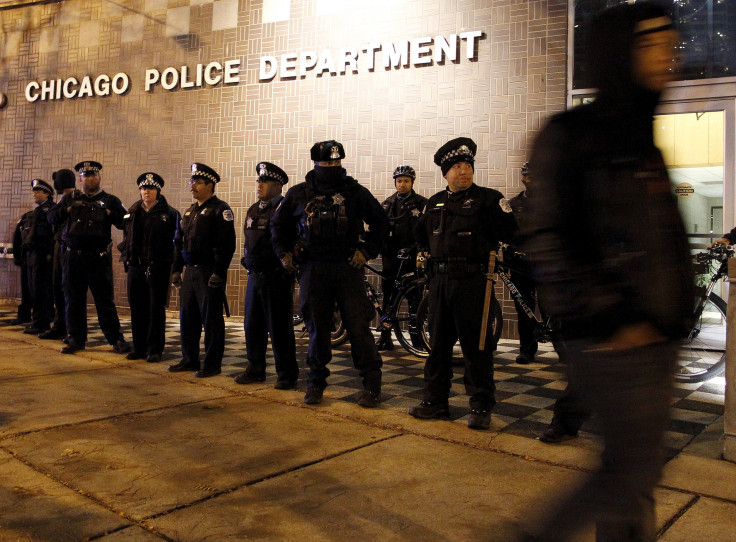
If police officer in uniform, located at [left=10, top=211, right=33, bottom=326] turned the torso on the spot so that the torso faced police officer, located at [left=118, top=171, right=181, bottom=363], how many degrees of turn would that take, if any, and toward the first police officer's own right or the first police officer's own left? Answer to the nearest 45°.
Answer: approximately 45° to the first police officer's own left

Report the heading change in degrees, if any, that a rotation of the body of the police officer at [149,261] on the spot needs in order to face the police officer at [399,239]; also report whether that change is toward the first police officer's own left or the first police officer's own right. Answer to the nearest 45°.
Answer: approximately 90° to the first police officer's own left

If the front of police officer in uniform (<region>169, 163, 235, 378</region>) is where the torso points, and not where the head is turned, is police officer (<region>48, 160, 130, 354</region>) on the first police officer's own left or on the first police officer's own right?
on the first police officer's own right

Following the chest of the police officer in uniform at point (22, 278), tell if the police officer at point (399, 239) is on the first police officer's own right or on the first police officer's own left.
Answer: on the first police officer's own left

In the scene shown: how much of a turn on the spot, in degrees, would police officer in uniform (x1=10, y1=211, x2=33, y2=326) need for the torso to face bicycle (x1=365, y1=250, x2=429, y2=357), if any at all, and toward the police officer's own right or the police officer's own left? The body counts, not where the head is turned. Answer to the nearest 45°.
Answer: approximately 90° to the police officer's own left

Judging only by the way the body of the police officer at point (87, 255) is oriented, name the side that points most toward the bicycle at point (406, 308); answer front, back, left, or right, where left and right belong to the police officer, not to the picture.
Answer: left

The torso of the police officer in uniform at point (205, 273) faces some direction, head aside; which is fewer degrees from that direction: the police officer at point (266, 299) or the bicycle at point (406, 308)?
the police officer

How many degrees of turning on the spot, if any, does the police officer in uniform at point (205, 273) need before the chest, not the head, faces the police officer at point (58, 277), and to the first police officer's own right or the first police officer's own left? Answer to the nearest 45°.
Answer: approximately 90° to the first police officer's own right
